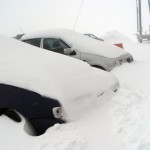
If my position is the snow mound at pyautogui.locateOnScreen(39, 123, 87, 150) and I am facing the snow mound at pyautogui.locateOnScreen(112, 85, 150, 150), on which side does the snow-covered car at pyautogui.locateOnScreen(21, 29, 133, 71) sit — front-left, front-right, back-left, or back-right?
front-left

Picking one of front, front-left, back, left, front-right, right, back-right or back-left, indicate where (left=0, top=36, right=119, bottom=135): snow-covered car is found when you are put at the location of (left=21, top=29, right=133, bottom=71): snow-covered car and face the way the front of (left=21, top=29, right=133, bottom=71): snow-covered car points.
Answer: front-right

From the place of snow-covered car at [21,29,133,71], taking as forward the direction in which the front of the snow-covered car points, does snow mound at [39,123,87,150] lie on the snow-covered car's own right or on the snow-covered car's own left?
on the snow-covered car's own right

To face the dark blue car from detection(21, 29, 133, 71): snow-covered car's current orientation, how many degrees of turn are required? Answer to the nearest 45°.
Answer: approximately 45° to its right

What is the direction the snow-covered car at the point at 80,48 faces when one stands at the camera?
facing the viewer and to the right of the viewer

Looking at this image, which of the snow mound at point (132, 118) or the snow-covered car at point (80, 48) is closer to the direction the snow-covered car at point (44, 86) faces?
the snow mound

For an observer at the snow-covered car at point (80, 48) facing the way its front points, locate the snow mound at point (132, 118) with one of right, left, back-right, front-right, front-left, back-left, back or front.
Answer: front-right

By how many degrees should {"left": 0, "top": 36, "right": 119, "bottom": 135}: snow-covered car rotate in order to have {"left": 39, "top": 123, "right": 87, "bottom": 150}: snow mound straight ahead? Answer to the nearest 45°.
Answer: approximately 45° to its right
